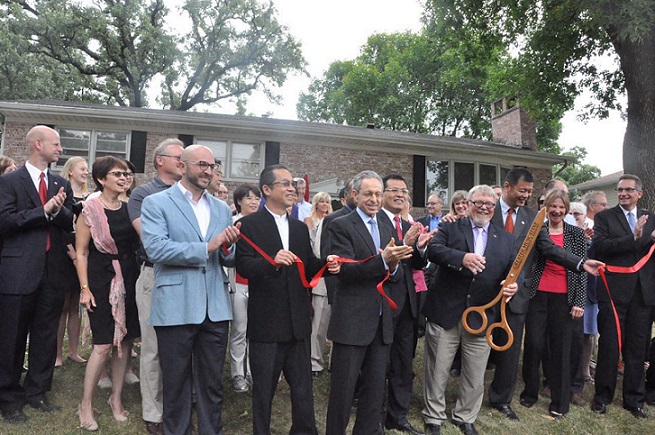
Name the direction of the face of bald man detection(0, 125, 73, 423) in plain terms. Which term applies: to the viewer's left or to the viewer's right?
to the viewer's right

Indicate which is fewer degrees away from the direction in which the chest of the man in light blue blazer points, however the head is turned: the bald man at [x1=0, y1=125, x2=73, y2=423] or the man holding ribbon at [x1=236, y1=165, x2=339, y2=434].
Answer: the man holding ribbon

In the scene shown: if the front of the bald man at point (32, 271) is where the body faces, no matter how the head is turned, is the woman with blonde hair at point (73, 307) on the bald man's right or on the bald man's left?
on the bald man's left

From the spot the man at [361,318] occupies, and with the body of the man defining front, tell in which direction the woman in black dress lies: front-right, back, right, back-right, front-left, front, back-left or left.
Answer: back-right

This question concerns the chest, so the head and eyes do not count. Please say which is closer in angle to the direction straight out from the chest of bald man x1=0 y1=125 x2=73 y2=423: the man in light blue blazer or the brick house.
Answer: the man in light blue blazer

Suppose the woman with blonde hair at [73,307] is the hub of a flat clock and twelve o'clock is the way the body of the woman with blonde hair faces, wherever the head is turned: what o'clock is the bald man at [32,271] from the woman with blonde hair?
The bald man is roughly at 2 o'clock from the woman with blonde hair.

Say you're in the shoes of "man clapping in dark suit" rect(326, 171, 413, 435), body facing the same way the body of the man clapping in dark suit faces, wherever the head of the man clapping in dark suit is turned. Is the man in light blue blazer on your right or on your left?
on your right

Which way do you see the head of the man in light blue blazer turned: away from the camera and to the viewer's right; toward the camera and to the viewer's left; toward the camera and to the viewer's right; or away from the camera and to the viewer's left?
toward the camera and to the viewer's right

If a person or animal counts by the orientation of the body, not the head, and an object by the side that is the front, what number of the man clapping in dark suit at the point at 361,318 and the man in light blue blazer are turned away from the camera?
0

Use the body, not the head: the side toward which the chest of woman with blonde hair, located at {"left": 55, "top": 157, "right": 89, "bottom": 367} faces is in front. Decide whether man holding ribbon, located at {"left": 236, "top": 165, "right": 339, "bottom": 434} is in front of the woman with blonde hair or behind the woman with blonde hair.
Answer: in front
